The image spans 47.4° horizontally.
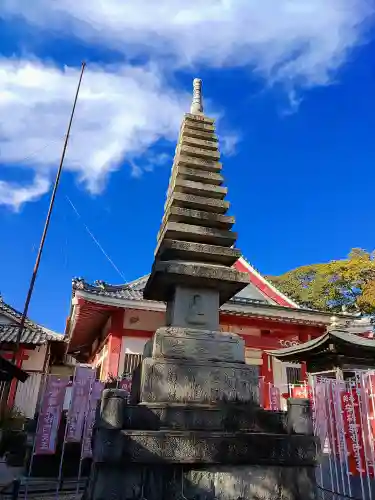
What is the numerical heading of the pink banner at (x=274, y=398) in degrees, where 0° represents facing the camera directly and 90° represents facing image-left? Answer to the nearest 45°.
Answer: approximately 0°

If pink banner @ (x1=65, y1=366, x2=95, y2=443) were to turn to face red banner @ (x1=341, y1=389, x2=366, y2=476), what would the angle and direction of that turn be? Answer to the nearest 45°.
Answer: approximately 45° to its left

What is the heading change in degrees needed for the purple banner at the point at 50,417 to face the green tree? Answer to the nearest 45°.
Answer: approximately 135° to its left

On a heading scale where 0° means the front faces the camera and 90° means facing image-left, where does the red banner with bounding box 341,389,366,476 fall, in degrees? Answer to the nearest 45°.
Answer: approximately 0°

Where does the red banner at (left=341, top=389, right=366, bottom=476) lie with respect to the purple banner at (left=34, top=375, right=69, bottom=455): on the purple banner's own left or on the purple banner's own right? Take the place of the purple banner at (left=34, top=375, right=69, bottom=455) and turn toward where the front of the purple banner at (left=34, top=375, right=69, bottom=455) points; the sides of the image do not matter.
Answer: on the purple banner's own left

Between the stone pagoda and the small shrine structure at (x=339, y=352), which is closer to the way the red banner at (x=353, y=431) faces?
the stone pagoda

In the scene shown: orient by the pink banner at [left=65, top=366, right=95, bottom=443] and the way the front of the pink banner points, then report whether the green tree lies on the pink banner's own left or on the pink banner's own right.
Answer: on the pink banner's own left

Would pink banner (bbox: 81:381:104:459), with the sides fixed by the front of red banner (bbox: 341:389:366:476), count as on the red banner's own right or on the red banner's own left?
on the red banner's own right
